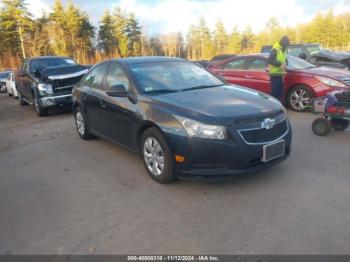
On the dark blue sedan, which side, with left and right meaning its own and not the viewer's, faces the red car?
left

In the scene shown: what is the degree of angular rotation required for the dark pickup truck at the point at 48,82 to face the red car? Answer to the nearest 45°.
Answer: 0° — it already faces it

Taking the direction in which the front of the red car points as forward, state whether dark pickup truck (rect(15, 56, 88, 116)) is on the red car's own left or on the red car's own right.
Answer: on the red car's own right

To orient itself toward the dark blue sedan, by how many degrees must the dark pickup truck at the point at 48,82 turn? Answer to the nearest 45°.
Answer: approximately 45° to its right

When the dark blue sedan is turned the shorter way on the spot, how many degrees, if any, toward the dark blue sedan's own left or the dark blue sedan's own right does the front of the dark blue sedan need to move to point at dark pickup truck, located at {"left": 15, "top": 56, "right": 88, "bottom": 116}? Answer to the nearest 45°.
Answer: approximately 180°

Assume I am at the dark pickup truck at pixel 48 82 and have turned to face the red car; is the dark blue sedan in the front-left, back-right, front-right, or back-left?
front-right

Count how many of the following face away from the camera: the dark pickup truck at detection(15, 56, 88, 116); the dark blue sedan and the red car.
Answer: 0

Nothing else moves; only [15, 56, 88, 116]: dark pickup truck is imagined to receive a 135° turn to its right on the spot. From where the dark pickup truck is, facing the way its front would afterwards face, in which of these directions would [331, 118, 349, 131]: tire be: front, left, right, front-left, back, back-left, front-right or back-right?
back-left

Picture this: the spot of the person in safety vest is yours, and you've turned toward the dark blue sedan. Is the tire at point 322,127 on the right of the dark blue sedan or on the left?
left

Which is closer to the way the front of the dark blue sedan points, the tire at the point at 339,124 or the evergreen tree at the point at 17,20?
the tire

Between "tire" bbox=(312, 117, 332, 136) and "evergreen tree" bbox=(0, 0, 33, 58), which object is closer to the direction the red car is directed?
the tire

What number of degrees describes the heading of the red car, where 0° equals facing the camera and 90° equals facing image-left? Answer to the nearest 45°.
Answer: approximately 315°

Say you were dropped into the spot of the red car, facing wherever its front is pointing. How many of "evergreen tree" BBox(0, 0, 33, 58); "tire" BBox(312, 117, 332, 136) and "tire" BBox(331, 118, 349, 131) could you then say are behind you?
1

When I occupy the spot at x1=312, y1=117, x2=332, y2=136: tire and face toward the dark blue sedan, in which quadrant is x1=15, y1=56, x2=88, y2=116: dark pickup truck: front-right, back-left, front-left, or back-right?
front-right
